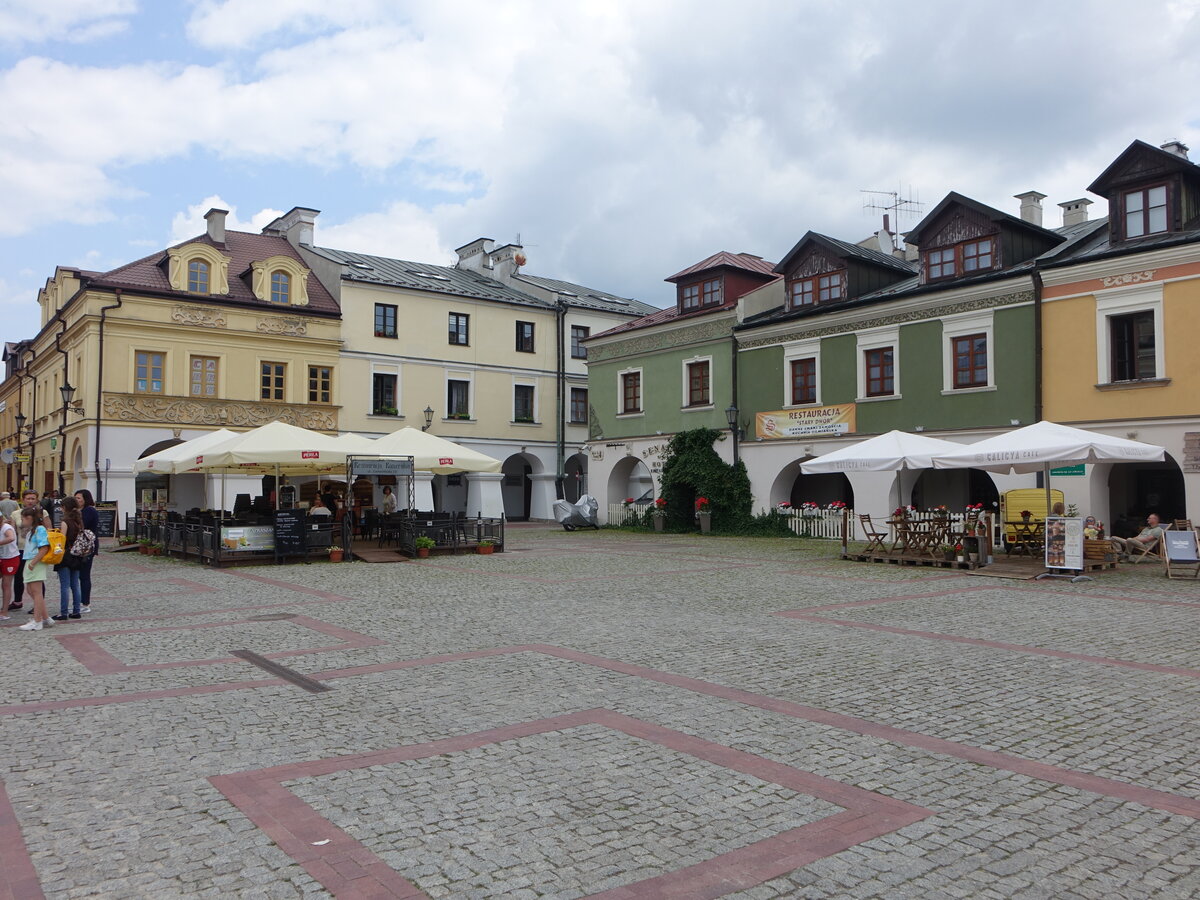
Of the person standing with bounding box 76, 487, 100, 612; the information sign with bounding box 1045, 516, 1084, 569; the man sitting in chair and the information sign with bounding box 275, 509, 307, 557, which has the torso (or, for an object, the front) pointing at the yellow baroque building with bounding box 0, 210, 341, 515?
the man sitting in chair

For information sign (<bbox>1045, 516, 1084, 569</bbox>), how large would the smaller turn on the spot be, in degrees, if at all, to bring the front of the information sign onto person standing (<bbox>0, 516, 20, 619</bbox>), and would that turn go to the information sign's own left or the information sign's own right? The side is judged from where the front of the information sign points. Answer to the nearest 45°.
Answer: approximately 45° to the information sign's own right

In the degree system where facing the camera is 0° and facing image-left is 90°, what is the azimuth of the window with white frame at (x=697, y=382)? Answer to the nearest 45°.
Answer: approximately 45°

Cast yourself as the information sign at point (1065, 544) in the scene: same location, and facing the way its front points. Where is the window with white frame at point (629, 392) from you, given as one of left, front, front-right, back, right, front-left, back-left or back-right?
back-right

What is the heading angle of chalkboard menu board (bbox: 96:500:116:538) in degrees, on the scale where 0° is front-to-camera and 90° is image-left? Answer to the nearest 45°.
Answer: approximately 0°

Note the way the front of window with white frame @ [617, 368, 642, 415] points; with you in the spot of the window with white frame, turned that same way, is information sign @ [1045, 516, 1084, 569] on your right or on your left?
on your left

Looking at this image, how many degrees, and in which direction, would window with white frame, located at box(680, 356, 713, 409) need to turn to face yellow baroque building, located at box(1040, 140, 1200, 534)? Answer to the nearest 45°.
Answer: approximately 90° to its left

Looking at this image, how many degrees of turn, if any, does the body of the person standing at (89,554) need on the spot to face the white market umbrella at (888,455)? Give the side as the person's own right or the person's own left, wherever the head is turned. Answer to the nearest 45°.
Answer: approximately 180°

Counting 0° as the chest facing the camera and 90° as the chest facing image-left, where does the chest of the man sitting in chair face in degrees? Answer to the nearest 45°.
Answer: approximately 90°
